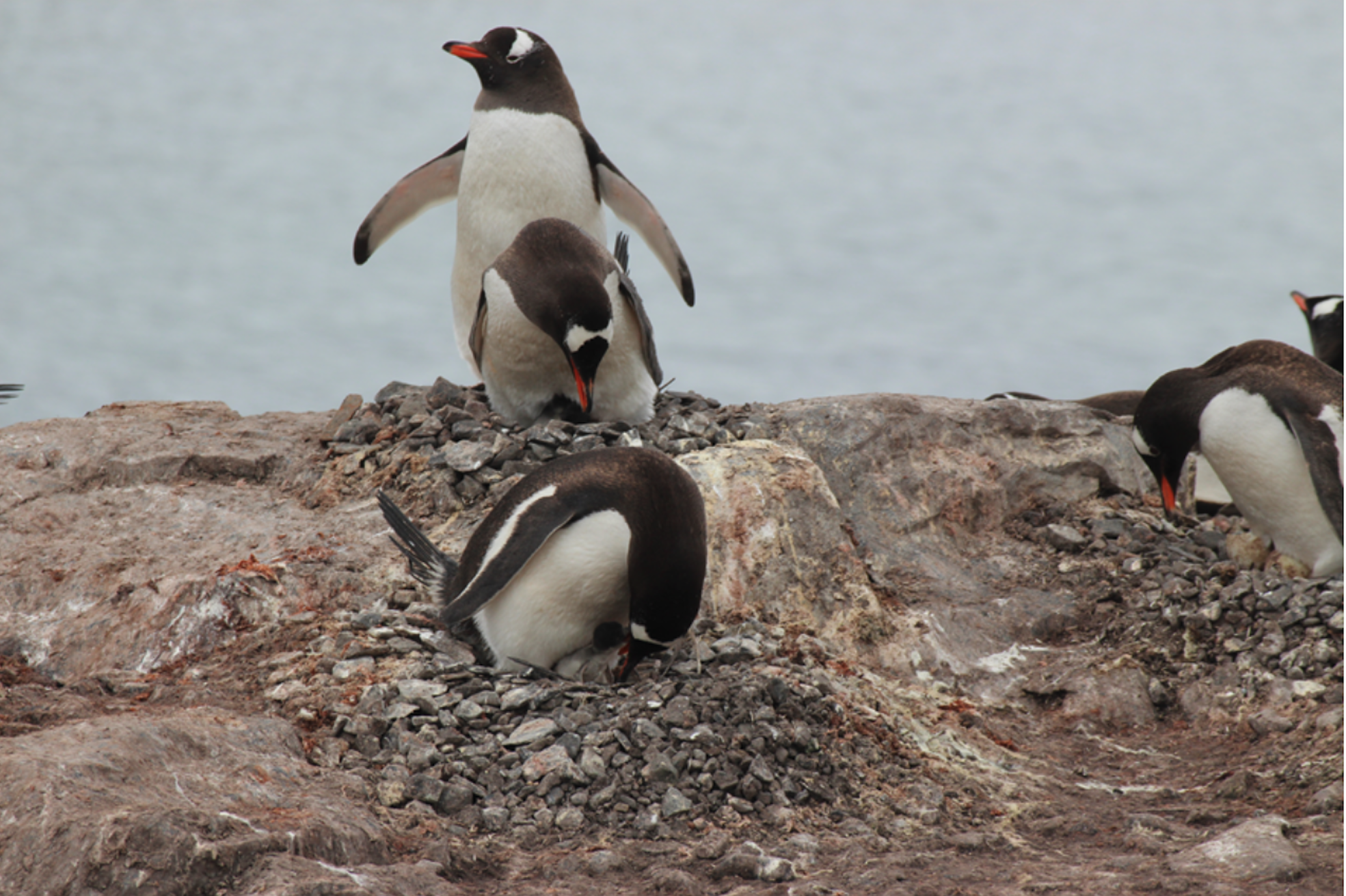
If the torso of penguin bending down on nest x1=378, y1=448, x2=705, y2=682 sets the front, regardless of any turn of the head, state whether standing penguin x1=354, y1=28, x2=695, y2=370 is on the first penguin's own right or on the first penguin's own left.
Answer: on the first penguin's own left

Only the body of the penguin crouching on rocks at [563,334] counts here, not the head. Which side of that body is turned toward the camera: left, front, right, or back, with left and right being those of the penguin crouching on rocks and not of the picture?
front

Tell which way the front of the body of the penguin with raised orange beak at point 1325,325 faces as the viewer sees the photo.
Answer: to the viewer's left

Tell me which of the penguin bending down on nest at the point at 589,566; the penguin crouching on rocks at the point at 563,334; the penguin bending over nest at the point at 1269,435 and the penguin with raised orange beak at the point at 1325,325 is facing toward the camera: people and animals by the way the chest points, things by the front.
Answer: the penguin crouching on rocks at the point at 563,334

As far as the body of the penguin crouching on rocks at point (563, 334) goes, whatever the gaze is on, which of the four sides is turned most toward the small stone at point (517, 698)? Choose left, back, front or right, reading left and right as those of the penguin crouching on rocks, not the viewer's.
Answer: front

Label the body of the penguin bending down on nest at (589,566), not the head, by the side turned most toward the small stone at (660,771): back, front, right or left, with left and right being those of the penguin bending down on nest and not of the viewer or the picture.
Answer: right

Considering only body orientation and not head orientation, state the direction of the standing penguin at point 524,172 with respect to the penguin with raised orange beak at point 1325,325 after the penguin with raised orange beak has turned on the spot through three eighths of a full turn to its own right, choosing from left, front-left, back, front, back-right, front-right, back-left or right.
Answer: back

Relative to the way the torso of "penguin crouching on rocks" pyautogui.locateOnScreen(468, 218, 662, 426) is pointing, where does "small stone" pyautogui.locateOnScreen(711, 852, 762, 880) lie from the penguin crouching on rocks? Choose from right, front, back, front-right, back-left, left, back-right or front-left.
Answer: front

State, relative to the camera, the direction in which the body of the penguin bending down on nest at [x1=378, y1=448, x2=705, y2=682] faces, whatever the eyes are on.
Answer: to the viewer's right

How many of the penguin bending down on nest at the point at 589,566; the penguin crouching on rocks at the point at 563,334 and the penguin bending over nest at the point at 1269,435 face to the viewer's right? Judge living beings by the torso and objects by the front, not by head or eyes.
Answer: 1

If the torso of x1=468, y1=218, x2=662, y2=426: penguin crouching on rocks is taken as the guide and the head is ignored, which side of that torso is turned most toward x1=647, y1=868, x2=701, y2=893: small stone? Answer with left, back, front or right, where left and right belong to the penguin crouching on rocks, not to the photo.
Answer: front

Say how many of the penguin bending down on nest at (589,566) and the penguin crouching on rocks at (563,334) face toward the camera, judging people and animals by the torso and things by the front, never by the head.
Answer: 1

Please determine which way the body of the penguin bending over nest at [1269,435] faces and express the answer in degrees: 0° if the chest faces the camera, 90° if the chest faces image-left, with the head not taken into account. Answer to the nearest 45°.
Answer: approximately 90°

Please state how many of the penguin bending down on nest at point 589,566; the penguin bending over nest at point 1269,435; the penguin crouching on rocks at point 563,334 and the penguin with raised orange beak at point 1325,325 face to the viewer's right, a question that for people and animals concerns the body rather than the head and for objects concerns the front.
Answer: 1
